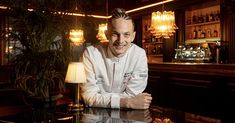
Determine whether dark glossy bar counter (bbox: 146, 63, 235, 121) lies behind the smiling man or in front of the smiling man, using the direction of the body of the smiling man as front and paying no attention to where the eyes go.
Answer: behind

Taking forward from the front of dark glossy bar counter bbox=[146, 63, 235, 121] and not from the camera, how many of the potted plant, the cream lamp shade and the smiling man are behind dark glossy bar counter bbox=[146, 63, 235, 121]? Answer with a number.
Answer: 0

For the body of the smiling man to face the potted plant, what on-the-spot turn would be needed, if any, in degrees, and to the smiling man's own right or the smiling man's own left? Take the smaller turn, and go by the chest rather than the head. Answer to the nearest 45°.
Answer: approximately 135° to the smiling man's own right

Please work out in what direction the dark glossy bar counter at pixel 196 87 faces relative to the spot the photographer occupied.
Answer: facing the viewer and to the left of the viewer

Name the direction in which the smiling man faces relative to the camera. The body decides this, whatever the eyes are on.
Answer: toward the camera

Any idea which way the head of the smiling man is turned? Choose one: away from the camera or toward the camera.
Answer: toward the camera

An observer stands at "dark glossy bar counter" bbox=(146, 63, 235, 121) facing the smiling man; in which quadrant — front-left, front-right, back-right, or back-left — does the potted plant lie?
front-right

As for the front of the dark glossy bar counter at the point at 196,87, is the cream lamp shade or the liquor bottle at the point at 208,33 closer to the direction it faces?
the cream lamp shade

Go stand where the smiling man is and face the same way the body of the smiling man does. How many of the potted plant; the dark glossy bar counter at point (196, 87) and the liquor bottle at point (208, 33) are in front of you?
0

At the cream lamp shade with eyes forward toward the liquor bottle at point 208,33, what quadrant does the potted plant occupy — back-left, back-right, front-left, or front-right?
front-left

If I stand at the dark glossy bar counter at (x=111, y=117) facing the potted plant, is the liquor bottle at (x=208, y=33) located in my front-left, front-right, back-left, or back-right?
front-right

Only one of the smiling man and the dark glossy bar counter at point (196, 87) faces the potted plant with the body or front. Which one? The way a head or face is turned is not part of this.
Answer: the dark glossy bar counter

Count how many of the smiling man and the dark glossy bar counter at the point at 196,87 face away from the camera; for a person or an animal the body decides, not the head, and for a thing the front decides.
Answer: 0
